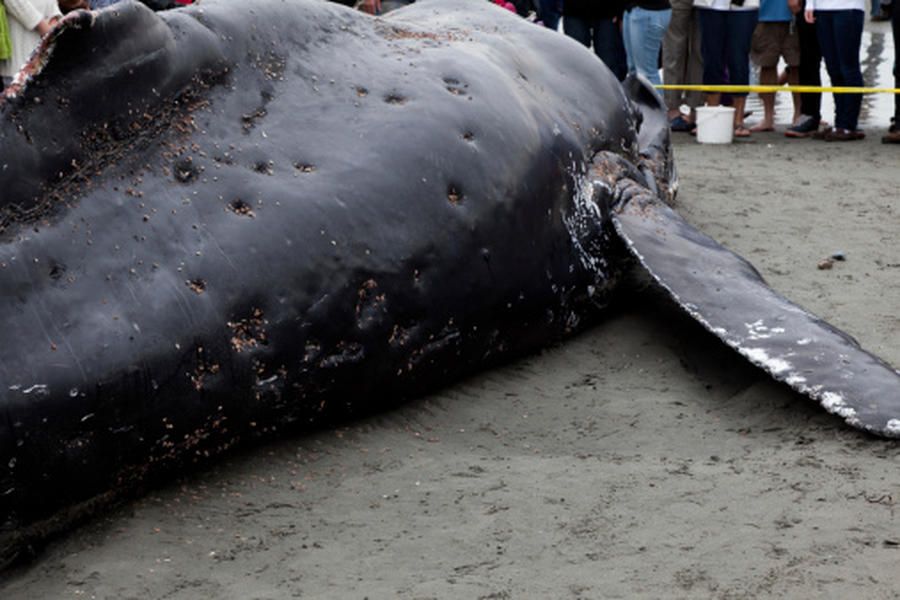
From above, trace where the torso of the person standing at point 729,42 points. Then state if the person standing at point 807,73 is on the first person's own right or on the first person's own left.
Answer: on the first person's own left

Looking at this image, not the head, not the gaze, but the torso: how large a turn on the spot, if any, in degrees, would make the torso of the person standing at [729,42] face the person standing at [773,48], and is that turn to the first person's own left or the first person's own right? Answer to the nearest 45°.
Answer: approximately 135° to the first person's own left

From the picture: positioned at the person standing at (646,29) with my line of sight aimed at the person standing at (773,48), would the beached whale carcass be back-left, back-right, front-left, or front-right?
back-right

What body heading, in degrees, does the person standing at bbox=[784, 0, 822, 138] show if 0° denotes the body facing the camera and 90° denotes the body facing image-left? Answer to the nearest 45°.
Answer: approximately 45°

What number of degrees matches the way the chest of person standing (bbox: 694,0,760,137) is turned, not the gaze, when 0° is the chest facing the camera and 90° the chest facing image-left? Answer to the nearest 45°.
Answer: approximately 0°
